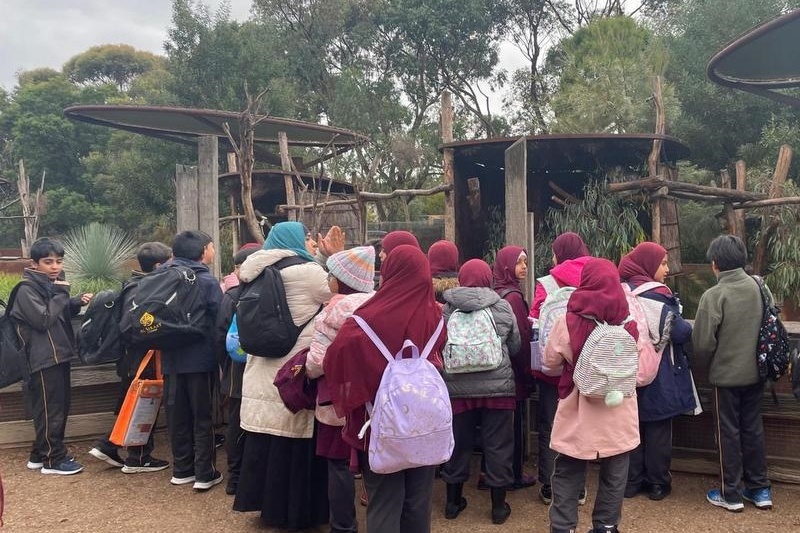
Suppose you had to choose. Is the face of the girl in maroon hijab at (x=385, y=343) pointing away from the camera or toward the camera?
away from the camera

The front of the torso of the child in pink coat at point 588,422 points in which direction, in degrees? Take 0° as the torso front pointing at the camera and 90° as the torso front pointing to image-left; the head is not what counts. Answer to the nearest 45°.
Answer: approximately 180°

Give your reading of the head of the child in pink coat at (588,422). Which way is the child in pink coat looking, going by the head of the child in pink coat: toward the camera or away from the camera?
away from the camera

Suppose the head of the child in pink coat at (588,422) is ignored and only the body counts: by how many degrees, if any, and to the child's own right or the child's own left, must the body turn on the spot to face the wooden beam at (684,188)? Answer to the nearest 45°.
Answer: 0° — they already face it

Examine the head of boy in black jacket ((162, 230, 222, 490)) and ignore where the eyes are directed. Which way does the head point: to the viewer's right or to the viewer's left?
to the viewer's right

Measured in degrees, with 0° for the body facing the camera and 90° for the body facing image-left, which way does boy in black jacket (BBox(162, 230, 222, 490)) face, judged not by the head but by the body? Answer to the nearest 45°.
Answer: approximately 225°

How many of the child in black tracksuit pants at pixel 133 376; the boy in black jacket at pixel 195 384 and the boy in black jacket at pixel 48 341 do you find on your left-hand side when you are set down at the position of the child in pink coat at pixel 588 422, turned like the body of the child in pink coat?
3

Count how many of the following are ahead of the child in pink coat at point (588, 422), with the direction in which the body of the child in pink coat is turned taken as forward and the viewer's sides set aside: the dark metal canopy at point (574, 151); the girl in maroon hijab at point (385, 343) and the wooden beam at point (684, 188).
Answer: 2
